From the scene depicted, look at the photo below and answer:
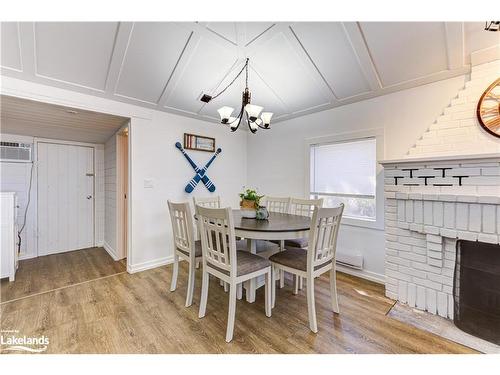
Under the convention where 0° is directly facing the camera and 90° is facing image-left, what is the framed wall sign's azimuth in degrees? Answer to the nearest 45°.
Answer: approximately 315°

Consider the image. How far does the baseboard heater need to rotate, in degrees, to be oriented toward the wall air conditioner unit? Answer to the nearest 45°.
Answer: approximately 45° to its right

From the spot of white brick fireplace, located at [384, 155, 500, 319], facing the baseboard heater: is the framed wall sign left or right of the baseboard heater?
left

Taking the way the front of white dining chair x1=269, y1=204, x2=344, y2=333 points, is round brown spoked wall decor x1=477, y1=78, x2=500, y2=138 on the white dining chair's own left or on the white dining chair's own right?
on the white dining chair's own right

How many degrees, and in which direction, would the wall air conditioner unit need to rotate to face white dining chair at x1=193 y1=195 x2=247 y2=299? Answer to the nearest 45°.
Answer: approximately 45° to its left

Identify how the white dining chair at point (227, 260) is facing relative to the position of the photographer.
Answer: facing away from the viewer and to the right of the viewer

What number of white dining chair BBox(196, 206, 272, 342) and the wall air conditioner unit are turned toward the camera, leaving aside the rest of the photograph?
1
